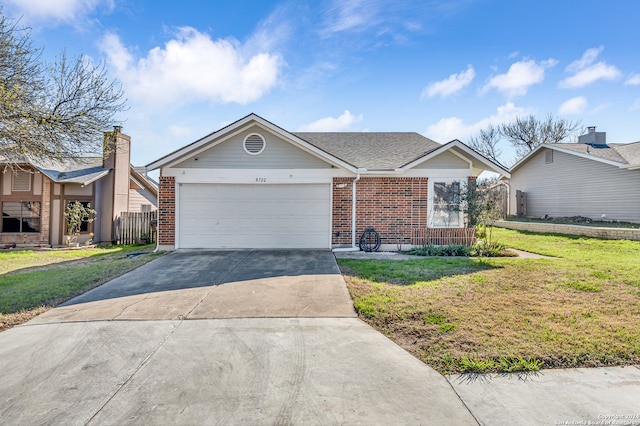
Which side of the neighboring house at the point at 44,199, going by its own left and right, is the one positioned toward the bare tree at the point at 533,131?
left

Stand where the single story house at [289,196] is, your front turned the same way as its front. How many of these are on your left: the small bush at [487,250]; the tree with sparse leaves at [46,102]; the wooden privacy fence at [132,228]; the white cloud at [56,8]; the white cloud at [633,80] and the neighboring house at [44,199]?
2

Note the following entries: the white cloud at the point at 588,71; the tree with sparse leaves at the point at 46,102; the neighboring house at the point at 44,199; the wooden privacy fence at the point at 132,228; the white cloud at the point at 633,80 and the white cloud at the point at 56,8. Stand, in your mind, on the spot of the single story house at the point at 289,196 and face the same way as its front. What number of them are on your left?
2

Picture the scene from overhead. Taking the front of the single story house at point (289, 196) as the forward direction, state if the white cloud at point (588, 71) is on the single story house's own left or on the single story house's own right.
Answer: on the single story house's own left

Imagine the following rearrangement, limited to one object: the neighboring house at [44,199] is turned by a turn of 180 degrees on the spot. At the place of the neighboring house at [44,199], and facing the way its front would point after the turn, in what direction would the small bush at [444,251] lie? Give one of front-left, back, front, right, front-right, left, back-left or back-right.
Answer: back-right

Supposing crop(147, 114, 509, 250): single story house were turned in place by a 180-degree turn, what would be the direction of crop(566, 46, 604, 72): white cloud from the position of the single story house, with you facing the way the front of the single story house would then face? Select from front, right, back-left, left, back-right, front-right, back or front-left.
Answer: right

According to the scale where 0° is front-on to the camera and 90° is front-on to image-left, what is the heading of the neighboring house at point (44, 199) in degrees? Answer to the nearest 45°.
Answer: approximately 0°

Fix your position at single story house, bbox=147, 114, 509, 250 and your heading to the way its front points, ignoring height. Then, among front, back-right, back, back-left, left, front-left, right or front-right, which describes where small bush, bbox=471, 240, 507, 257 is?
left

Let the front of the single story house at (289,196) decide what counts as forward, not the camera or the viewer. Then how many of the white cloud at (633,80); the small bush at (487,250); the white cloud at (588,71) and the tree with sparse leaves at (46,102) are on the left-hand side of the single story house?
3

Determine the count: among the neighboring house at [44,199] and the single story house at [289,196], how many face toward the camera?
2

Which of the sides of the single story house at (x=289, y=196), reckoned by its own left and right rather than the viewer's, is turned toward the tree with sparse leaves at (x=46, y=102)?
right

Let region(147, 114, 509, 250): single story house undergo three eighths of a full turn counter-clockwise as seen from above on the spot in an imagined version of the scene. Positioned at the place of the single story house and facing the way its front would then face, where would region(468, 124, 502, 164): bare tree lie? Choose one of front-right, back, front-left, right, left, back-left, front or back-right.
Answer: front

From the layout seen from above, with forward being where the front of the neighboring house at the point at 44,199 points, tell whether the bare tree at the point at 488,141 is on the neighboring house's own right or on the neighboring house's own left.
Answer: on the neighboring house's own left
